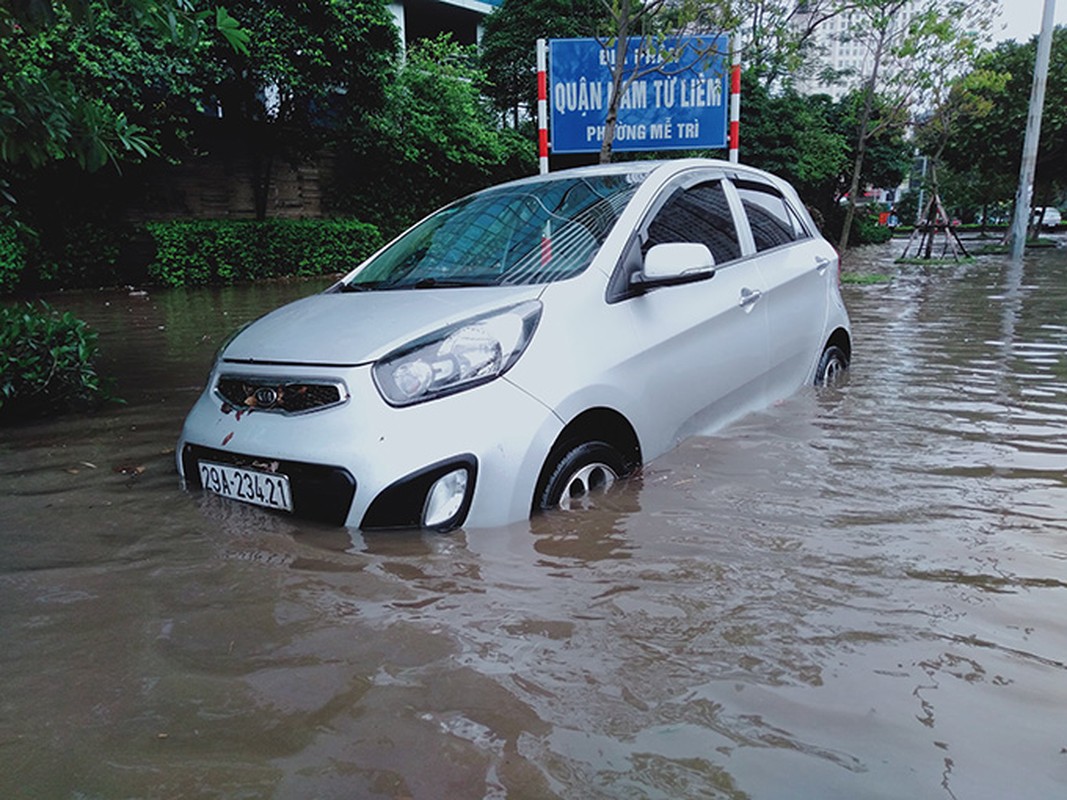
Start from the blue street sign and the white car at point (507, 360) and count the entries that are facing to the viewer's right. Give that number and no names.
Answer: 0

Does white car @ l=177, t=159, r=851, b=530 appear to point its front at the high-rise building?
no

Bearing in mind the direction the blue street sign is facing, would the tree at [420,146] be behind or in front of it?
behind

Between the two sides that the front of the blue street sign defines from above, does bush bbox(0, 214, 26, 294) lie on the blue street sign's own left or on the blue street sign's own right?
on the blue street sign's own right

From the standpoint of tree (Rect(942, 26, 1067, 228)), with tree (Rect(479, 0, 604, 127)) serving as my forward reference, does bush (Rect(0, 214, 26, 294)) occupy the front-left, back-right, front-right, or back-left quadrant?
front-left

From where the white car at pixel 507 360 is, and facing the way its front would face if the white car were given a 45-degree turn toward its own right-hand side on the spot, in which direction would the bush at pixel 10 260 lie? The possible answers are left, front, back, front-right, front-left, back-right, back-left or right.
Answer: front-right

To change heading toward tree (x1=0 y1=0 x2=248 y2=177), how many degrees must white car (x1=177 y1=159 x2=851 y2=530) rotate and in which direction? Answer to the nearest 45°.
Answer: approximately 45° to its right

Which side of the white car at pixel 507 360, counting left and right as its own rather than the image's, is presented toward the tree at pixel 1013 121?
back

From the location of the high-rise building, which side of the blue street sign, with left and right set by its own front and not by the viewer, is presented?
back

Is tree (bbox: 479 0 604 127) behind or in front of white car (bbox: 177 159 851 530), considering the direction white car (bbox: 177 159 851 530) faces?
behind

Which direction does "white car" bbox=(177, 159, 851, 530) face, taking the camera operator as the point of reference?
facing the viewer and to the left of the viewer

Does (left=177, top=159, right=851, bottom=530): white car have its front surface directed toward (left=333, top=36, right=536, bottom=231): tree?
no

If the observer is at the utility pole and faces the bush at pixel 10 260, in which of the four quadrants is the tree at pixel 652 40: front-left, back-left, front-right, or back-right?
front-left

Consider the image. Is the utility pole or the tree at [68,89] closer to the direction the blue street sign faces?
the tree

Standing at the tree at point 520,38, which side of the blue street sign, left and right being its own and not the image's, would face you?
back

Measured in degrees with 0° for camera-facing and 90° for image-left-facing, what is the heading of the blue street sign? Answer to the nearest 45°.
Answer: approximately 0°

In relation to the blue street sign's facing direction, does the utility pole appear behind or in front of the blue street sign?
behind

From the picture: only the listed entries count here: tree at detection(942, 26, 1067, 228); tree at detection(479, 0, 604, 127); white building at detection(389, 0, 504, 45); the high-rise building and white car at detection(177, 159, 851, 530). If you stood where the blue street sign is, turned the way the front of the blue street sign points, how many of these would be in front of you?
1
